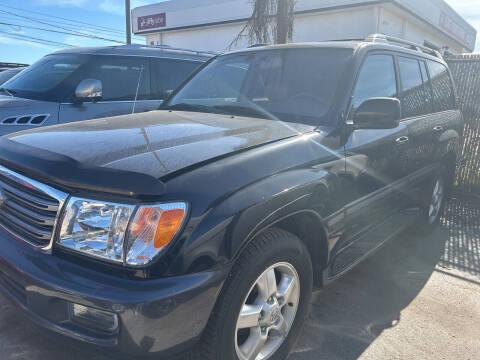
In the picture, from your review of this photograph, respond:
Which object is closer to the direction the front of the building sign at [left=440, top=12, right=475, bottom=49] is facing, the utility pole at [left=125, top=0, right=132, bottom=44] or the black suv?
the black suv

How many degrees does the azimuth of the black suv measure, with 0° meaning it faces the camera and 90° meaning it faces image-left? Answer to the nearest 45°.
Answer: approximately 45°

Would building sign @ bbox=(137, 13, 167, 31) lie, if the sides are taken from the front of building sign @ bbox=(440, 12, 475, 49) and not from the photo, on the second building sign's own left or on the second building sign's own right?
on the second building sign's own right

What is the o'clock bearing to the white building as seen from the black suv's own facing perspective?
The white building is roughly at 5 o'clock from the black suv.

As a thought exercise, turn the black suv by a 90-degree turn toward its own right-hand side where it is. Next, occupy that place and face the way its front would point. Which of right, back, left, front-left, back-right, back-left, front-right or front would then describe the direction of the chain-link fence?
right

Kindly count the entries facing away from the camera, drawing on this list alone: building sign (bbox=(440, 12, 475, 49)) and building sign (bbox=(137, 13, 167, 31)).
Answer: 0

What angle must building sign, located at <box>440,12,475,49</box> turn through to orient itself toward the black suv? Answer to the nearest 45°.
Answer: approximately 45° to its right

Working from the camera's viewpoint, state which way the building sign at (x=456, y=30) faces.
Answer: facing the viewer and to the right of the viewer

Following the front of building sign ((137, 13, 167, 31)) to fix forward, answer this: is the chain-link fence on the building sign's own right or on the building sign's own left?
on the building sign's own left

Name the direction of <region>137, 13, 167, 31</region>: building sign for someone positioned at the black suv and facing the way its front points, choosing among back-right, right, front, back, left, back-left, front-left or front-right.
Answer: back-right

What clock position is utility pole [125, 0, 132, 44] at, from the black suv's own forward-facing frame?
The utility pole is roughly at 4 o'clock from the black suv.

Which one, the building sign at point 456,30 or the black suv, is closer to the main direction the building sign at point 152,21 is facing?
the black suv

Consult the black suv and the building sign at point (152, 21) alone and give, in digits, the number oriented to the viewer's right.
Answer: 0

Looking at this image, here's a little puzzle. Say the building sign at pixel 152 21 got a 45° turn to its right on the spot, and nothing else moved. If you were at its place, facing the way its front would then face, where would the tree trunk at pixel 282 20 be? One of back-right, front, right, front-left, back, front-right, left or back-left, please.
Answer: left

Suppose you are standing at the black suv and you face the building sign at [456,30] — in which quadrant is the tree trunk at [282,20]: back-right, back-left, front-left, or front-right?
front-left

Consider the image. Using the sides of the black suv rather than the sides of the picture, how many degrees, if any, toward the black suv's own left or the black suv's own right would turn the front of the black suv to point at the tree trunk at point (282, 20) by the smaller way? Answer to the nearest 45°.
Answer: approximately 135° to the black suv's own right
